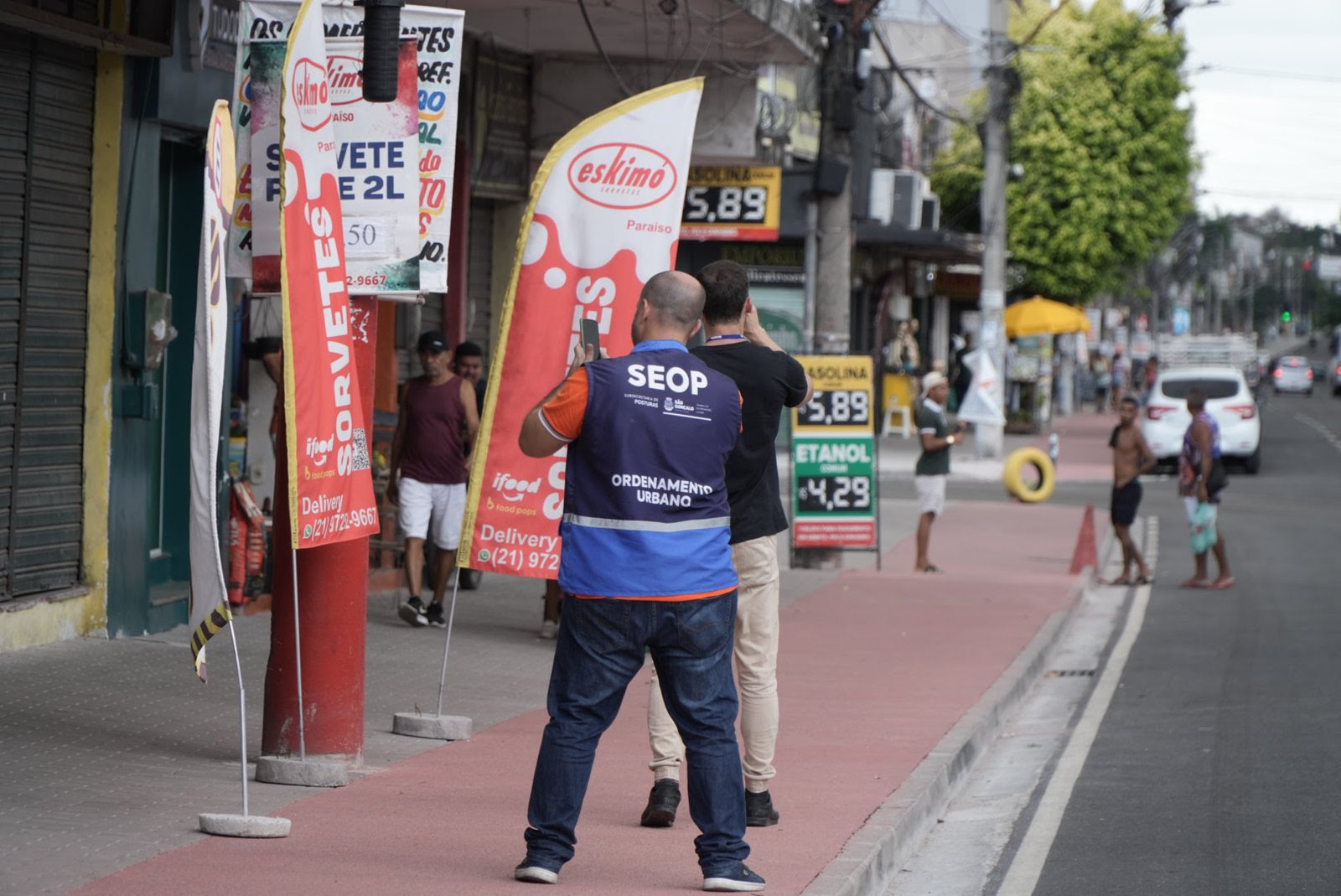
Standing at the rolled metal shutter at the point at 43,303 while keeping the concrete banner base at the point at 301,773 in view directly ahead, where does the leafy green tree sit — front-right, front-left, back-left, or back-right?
back-left

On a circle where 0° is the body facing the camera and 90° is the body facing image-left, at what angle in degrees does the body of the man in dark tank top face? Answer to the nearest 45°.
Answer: approximately 0°

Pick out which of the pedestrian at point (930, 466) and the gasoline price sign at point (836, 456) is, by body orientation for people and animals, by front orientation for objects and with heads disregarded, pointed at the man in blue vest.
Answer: the gasoline price sign

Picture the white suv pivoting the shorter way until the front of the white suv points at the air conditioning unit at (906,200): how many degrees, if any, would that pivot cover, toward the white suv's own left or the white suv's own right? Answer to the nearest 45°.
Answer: approximately 90° to the white suv's own left

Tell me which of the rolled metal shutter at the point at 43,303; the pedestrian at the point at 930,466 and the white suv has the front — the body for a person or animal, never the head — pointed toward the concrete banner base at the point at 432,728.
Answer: the rolled metal shutter

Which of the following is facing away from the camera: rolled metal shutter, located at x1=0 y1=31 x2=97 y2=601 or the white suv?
the white suv

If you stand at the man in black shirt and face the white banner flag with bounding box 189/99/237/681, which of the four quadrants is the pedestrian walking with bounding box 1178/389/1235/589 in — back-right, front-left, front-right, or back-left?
back-right

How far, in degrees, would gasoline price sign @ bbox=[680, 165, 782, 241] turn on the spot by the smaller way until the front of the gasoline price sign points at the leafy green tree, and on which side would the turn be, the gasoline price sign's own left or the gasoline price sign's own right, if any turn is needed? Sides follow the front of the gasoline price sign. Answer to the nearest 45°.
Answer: approximately 180°

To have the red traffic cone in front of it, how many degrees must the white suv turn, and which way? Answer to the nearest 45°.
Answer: approximately 180°

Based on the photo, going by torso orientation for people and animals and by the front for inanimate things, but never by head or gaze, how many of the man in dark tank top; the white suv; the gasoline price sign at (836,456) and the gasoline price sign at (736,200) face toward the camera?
3

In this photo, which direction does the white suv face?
away from the camera

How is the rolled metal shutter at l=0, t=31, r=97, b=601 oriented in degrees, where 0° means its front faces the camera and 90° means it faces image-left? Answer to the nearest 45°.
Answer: approximately 315°

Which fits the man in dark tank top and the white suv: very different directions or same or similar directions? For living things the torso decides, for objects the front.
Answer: very different directions

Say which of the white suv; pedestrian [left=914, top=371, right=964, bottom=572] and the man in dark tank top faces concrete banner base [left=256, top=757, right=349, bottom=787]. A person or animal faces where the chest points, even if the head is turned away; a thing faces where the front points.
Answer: the man in dark tank top

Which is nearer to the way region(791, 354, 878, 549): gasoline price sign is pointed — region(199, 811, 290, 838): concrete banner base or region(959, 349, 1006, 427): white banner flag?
the concrete banner base
